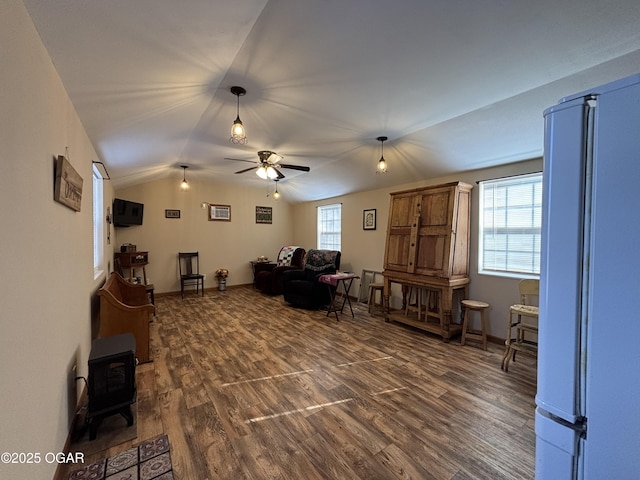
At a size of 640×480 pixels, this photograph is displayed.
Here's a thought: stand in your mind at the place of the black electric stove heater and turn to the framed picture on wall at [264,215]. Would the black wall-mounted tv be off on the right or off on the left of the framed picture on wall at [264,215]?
left

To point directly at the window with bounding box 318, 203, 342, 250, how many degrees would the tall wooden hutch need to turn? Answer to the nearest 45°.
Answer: approximately 90° to its right

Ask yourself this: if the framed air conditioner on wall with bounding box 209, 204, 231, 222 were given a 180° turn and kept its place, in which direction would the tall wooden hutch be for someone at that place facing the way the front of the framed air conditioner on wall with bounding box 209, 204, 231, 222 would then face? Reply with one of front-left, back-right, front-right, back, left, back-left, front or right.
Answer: back-right

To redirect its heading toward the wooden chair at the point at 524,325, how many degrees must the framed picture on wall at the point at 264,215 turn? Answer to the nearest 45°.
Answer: approximately 45° to its left

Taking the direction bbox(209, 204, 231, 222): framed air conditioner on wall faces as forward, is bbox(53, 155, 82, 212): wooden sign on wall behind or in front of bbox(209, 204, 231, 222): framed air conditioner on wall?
in front

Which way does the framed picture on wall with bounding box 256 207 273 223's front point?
toward the camera

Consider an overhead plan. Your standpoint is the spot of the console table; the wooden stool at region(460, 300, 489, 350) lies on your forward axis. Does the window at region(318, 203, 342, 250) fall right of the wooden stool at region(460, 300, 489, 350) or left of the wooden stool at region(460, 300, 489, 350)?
left

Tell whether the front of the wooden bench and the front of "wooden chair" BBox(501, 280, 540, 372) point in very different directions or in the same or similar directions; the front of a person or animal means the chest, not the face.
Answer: very different directions

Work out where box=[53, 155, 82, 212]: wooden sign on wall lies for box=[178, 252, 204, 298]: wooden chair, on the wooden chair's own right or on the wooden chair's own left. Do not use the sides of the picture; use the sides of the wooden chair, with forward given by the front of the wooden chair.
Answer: on the wooden chair's own right

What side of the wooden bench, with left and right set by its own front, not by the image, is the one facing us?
right

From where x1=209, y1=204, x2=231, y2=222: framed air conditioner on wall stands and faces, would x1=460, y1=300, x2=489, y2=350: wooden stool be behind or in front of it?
in front

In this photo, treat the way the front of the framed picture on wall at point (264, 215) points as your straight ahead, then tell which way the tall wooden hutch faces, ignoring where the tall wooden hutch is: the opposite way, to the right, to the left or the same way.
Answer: to the right

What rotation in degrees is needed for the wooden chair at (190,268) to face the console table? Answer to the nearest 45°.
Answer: approximately 90° to its right

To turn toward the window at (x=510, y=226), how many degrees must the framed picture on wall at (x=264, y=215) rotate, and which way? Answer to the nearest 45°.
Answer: approximately 45° to its left

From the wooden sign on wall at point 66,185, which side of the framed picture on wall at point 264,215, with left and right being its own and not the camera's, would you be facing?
front

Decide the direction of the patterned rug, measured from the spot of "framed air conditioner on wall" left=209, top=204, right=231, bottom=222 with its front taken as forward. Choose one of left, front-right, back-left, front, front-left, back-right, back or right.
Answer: front

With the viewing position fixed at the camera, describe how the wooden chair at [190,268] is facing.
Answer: facing the viewer and to the right of the viewer
